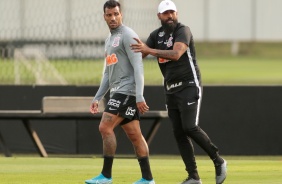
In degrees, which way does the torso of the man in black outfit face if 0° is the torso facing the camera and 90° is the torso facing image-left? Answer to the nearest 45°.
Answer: approximately 45°
